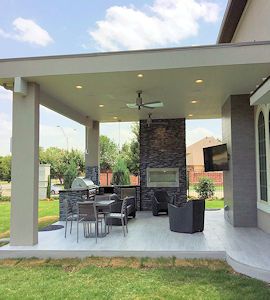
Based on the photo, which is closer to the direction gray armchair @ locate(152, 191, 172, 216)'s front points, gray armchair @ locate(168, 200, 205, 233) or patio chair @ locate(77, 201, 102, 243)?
the gray armchair

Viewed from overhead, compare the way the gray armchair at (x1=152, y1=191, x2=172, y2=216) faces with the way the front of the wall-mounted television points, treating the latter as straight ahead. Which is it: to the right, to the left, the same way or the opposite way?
to the left

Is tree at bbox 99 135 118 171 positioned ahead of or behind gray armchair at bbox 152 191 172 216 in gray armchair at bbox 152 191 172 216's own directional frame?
behind

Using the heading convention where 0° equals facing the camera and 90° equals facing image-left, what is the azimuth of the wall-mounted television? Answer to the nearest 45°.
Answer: approximately 45°

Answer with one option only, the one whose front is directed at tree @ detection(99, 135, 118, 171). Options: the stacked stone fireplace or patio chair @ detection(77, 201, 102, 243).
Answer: the patio chair

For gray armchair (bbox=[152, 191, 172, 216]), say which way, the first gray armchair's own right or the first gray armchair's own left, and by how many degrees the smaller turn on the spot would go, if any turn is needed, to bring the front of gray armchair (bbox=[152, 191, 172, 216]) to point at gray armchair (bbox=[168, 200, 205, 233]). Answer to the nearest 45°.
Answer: approximately 45° to the first gray armchair's own right

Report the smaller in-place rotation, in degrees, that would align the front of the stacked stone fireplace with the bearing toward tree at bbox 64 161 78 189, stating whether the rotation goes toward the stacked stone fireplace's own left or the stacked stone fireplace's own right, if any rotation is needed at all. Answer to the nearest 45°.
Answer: approximately 135° to the stacked stone fireplace's own right

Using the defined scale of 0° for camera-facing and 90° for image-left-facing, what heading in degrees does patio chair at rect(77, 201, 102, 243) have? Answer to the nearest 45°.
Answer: approximately 180°

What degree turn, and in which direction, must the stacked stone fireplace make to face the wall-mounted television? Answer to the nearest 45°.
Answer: approximately 45° to its left

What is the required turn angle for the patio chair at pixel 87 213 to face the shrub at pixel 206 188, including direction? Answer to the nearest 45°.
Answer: approximately 45° to its right
